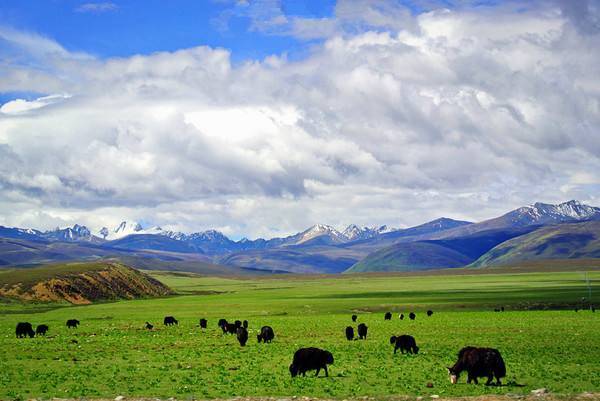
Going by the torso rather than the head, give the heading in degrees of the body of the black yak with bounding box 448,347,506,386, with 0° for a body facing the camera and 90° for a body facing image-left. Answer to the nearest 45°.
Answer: approximately 90°

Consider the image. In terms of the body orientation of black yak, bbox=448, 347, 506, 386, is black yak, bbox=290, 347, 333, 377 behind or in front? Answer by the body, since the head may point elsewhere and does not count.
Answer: in front

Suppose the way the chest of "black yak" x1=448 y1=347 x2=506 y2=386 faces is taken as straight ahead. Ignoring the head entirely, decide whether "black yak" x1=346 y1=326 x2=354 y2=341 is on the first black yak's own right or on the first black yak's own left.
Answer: on the first black yak's own right

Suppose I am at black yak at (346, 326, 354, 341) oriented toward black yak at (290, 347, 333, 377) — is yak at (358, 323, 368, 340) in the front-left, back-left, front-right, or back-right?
back-left

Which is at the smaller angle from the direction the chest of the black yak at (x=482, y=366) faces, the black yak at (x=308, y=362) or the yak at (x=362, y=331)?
the black yak
